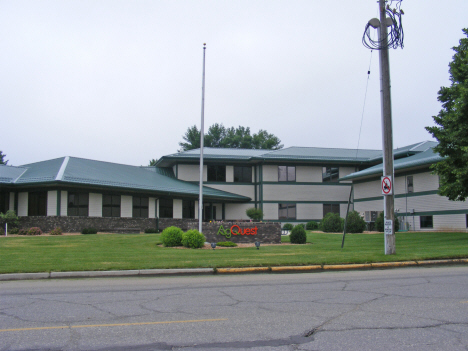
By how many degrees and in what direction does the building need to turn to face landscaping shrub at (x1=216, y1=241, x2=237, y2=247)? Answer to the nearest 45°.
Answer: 0° — it already faces it

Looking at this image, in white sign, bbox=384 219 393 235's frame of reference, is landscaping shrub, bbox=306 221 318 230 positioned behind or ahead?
behind

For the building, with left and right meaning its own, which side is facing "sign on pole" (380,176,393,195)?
front

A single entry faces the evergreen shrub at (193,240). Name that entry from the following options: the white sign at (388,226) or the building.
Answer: the building

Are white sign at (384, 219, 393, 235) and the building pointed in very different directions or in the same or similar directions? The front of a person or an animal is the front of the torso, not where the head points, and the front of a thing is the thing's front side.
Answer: same or similar directions

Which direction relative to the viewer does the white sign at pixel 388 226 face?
toward the camera

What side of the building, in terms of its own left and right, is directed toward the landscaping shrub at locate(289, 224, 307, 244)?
front

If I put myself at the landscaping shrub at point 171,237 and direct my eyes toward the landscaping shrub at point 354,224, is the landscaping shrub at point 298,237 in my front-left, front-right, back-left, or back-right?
front-right

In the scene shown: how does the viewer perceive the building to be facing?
facing the viewer

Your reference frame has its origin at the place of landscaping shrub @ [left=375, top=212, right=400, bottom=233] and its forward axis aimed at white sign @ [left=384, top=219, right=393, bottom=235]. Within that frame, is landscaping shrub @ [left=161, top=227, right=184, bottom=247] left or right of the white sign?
right

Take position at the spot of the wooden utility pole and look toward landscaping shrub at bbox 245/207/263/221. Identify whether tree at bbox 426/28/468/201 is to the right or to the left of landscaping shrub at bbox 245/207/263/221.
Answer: right

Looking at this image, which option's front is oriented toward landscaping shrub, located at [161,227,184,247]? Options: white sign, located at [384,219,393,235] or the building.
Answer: the building

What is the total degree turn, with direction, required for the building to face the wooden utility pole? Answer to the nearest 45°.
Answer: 0° — it already faces it

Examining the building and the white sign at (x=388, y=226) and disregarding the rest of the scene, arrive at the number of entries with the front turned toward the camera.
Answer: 2

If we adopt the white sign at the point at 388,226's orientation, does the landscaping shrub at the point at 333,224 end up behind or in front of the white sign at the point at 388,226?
behind
